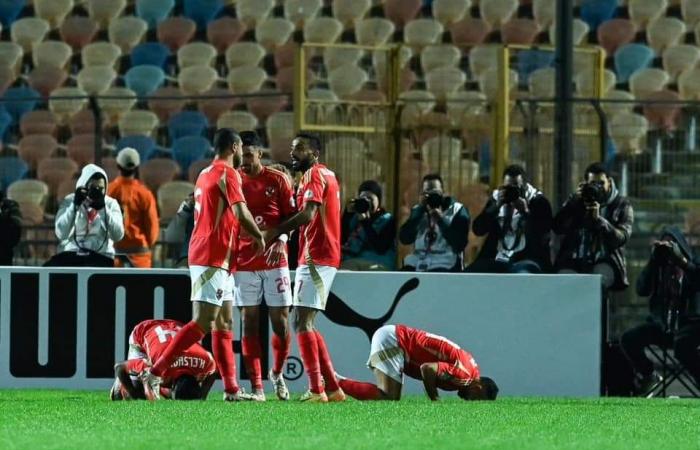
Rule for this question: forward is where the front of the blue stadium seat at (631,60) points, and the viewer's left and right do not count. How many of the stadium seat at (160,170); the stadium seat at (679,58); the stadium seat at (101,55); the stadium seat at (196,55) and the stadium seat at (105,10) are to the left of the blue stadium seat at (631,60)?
1

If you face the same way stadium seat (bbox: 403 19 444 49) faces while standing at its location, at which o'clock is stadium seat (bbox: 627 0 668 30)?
stadium seat (bbox: 627 0 668 30) is roughly at 9 o'clock from stadium seat (bbox: 403 19 444 49).

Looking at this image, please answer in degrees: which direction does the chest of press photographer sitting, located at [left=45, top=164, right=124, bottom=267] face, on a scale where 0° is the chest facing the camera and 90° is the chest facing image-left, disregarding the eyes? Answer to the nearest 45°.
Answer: approximately 0°

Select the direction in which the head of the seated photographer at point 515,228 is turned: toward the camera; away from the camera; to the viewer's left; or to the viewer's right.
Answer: toward the camera

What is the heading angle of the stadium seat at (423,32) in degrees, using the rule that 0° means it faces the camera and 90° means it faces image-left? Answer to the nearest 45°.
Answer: approximately 0°

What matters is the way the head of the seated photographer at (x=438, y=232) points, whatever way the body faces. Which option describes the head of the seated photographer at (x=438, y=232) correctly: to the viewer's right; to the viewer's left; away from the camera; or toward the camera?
toward the camera

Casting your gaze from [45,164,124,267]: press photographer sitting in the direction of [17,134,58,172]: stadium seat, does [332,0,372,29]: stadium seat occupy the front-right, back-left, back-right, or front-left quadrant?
front-right

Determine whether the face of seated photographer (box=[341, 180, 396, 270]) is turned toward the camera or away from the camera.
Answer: toward the camera

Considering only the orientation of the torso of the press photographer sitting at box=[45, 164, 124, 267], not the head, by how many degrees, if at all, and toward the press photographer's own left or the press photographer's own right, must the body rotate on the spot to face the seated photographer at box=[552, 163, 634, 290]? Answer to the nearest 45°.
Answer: approximately 90° to the press photographer's own left

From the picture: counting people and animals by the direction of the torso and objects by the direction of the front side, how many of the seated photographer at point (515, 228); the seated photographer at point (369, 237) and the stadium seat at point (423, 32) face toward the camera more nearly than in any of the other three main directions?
3

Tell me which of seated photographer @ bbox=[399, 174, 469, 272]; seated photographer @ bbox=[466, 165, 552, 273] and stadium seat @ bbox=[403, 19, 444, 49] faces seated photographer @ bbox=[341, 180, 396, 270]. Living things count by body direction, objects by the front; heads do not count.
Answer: the stadium seat

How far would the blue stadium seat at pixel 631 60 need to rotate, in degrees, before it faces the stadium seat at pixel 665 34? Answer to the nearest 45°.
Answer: approximately 135° to its left

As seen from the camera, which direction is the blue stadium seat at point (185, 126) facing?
toward the camera

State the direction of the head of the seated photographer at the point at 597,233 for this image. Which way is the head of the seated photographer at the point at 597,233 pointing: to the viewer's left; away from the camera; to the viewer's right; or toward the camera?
toward the camera
